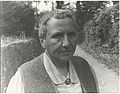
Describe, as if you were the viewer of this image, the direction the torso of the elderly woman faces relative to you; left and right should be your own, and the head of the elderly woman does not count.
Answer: facing the viewer and to the right of the viewer
